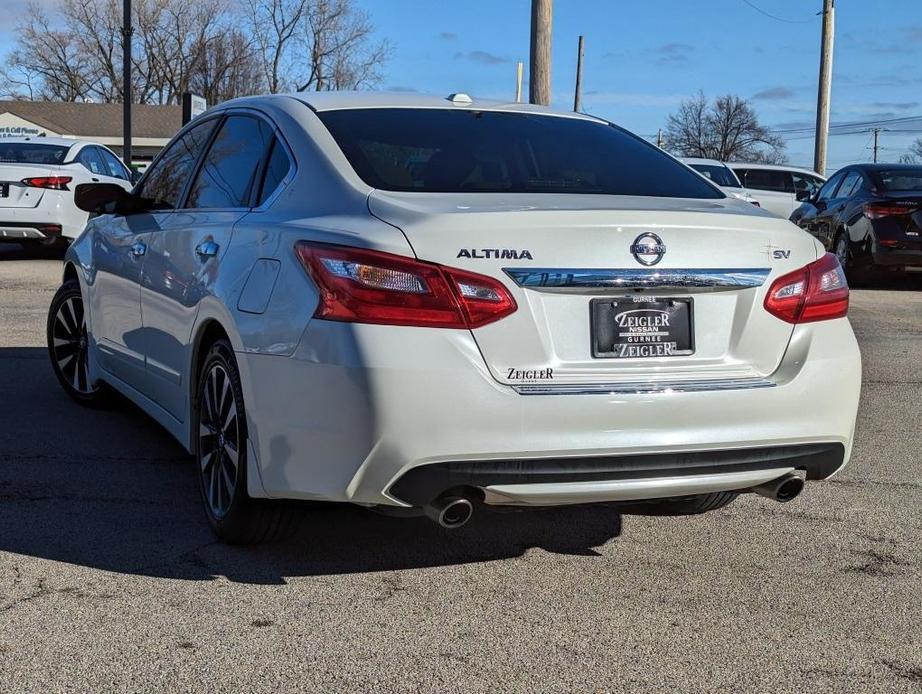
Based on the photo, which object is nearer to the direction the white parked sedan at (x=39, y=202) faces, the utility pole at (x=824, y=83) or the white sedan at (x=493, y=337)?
the utility pole

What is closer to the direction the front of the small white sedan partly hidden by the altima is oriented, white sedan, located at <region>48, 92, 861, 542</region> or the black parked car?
the black parked car

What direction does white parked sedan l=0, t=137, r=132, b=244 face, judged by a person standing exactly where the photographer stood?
facing away from the viewer and to the right of the viewer

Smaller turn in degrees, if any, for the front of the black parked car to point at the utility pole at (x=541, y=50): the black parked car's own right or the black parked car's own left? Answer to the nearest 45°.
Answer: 0° — it already faces it

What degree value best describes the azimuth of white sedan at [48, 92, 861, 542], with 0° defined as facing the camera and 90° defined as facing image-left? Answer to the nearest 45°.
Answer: approximately 135°

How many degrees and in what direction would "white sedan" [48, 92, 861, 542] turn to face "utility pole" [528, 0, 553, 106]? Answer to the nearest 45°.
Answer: approximately 45° to its right

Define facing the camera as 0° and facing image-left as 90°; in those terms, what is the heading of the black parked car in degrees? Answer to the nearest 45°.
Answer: approximately 135°

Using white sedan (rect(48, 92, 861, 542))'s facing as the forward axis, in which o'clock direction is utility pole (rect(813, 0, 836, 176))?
The utility pole is roughly at 2 o'clock from the white sedan.

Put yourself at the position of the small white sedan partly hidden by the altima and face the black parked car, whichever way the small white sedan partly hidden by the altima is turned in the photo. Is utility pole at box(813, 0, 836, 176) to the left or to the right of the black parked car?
left
